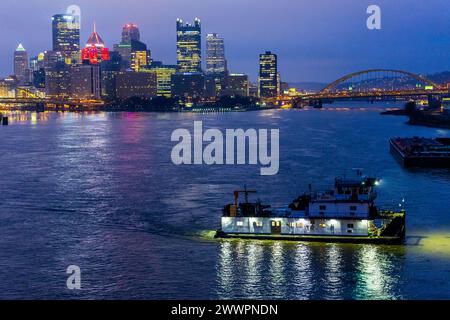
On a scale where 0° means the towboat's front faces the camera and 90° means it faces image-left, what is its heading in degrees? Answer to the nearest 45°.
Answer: approximately 270°

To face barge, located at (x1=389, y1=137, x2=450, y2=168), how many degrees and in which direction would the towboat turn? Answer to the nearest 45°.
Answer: approximately 90° to its left
